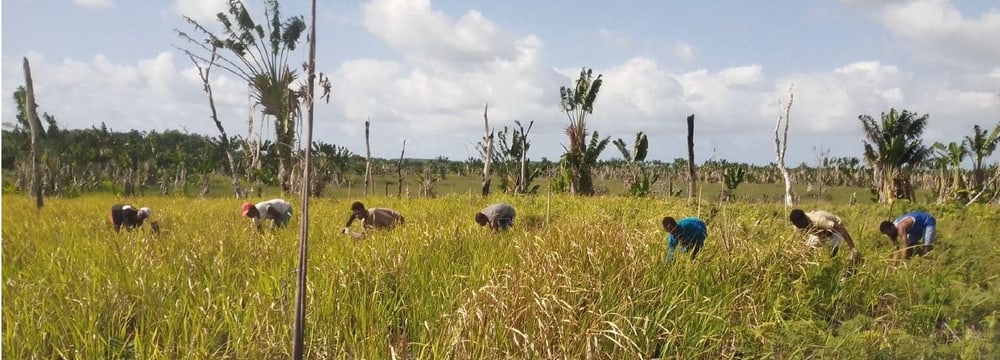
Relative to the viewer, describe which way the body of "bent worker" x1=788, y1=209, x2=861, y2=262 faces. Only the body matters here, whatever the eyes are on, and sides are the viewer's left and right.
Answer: facing to the left of the viewer

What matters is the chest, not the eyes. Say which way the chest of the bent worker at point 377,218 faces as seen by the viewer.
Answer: to the viewer's left

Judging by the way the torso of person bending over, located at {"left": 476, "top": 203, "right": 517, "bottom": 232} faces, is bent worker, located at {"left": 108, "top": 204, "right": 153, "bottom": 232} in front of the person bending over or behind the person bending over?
in front

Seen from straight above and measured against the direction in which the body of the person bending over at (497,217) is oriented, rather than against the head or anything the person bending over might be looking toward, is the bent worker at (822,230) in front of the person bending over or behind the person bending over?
behind

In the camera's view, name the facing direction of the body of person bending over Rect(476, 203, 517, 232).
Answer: to the viewer's left

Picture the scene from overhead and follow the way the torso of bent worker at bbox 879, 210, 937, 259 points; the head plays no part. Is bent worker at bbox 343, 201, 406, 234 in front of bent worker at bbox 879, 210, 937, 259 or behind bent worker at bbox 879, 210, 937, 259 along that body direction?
in front

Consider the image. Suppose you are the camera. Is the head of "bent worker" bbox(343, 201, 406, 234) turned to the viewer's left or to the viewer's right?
to the viewer's left

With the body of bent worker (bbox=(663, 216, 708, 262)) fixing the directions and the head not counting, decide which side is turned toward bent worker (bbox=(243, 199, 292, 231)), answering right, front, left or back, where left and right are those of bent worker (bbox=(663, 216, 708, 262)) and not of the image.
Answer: front

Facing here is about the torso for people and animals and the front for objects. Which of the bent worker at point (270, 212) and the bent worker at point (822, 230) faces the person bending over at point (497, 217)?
the bent worker at point (822, 230)

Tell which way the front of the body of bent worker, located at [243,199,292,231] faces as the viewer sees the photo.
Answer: to the viewer's left

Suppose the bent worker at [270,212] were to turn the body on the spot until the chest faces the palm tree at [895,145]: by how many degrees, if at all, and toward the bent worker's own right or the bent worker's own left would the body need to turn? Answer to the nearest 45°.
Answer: approximately 180°

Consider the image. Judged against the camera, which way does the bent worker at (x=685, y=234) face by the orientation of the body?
to the viewer's left

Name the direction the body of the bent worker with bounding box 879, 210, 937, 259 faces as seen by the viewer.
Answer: to the viewer's left
